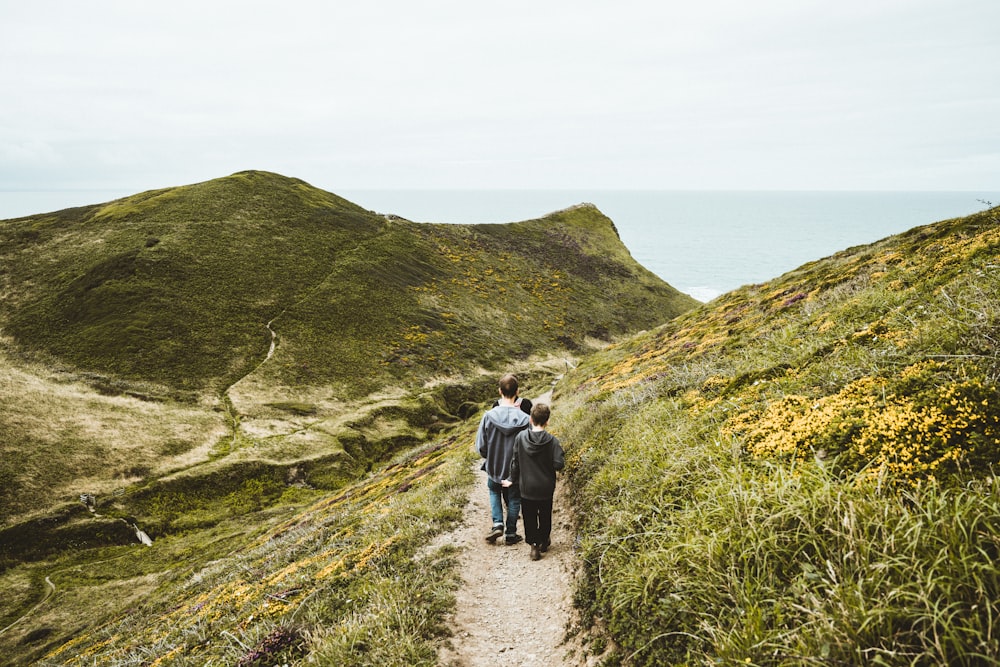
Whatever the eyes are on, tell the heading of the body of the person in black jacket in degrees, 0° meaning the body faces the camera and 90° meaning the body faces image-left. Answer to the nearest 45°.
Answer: approximately 180°

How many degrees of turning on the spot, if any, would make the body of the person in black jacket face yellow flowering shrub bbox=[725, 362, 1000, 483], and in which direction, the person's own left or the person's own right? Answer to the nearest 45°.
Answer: approximately 135° to the person's own right

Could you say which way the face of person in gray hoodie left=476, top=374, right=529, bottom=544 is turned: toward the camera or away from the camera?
away from the camera

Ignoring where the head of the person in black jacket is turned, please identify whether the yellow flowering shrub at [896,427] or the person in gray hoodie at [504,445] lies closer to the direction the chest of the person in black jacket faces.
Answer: the person in gray hoodie
